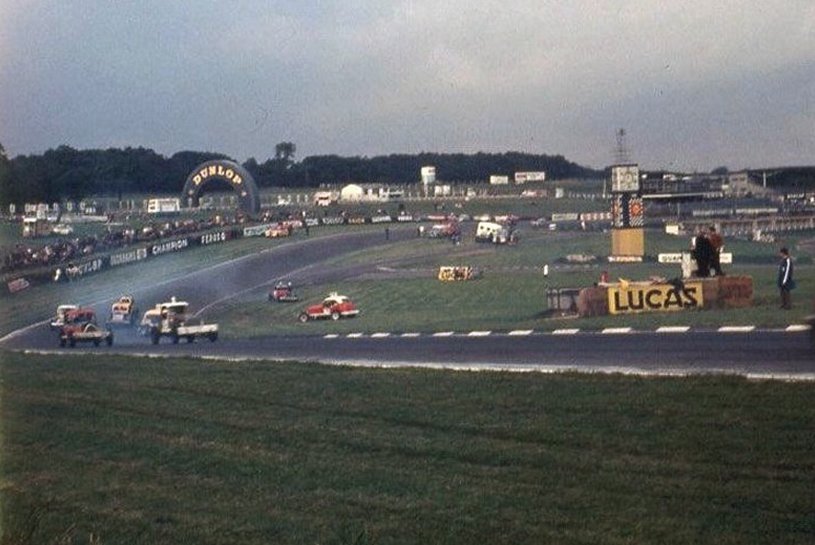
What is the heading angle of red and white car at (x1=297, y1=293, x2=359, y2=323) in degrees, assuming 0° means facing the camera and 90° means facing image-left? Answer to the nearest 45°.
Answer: approximately 90°

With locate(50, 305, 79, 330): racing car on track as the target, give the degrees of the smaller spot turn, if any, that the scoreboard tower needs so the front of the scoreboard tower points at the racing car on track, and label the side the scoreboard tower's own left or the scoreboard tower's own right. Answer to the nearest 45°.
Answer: approximately 45° to the scoreboard tower's own right

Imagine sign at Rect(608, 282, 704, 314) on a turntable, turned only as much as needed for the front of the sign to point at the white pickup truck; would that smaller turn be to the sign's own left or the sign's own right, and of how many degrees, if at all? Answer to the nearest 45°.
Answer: approximately 90° to the sign's own right

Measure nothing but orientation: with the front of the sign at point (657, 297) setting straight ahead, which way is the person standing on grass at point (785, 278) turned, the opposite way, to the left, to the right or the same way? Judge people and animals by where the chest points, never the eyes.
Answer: to the right

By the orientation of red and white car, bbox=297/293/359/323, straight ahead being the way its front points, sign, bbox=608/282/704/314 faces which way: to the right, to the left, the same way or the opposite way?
to the left

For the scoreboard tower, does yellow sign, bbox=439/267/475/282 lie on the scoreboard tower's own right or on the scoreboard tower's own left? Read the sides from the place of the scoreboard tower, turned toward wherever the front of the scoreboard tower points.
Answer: on the scoreboard tower's own right

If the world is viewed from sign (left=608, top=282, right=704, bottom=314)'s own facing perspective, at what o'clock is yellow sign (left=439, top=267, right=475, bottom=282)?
The yellow sign is roughly at 5 o'clock from the sign.

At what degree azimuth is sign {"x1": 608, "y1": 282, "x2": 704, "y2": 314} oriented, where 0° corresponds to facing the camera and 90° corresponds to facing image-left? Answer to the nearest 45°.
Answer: approximately 0°
